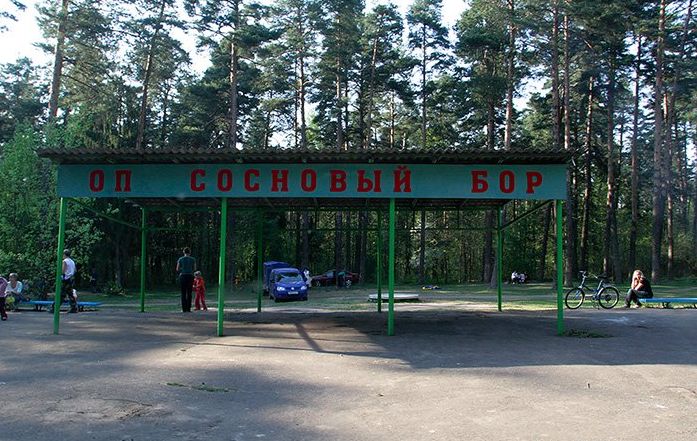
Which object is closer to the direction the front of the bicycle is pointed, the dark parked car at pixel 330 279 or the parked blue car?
the parked blue car

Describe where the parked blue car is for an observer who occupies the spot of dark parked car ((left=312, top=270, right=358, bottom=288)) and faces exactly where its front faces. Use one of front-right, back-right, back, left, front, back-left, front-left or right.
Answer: left

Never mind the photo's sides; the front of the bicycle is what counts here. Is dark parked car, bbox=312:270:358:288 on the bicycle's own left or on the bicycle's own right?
on the bicycle's own right

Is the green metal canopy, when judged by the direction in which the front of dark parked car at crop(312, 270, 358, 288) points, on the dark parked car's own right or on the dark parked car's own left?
on the dark parked car's own left

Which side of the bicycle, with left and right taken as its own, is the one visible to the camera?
left

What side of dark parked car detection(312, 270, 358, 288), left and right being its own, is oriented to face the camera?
left
